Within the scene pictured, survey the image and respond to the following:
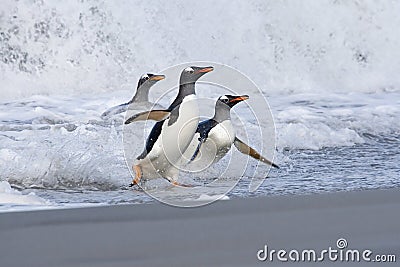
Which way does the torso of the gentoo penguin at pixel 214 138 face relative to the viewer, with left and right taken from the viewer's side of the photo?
facing the viewer and to the right of the viewer

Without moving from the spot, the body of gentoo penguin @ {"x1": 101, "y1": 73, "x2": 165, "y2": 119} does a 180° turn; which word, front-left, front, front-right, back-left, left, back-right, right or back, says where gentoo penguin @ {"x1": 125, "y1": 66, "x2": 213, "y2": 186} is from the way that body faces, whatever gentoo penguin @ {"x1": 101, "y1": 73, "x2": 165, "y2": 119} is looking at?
left

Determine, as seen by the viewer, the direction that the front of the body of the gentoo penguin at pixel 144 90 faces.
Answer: to the viewer's right

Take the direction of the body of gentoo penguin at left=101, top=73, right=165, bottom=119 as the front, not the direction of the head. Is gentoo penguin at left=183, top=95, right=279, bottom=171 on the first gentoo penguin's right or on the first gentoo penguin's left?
on the first gentoo penguin's right

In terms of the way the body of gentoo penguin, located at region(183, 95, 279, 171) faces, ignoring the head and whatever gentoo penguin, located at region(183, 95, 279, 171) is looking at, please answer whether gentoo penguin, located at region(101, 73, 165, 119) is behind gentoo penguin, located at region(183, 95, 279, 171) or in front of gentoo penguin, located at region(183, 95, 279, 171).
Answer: behind

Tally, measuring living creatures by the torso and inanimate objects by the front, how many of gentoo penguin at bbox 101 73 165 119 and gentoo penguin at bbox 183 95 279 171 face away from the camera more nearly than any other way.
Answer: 0
